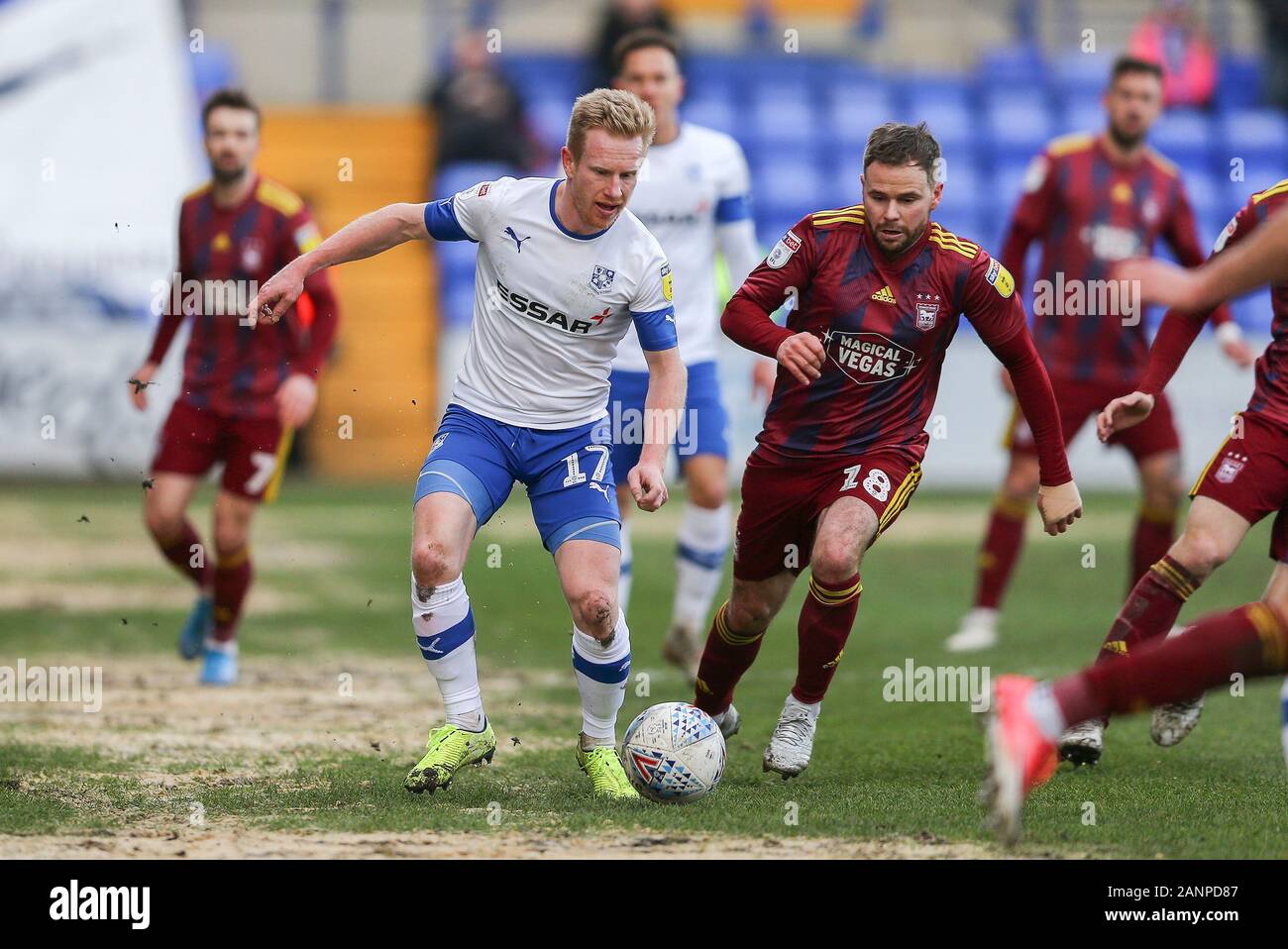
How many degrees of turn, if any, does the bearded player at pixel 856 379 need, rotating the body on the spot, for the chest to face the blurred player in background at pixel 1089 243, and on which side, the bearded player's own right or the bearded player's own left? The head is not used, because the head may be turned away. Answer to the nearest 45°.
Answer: approximately 180°

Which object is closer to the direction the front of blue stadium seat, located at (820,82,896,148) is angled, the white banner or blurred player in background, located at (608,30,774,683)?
the blurred player in background

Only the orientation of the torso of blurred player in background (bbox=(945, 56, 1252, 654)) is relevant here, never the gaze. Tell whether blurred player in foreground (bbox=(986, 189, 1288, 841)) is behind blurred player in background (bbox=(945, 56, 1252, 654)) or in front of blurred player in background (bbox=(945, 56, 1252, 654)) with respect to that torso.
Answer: in front

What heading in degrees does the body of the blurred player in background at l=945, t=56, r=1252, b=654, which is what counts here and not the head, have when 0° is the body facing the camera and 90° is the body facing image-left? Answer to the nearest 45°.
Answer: approximately 0°

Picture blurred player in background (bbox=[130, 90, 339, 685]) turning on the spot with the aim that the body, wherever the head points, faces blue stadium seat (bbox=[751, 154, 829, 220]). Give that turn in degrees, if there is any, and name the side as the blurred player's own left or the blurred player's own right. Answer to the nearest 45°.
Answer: approximately 135° to the blurred player's own left

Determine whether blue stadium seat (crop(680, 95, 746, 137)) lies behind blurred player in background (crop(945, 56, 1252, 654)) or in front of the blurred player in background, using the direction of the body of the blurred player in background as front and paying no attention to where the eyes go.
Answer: behind

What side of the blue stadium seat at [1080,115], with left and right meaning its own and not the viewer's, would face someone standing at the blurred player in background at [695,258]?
front

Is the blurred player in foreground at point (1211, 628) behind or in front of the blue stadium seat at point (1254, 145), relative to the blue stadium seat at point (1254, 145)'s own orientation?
in front

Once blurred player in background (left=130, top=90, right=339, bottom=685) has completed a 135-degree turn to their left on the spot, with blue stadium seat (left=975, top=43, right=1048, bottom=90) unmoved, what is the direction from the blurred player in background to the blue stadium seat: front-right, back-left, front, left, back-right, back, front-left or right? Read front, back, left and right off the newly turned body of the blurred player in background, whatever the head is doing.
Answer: front

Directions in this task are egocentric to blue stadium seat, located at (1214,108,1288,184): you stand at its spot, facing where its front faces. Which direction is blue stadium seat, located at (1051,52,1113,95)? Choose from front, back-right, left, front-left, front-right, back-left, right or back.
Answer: right
